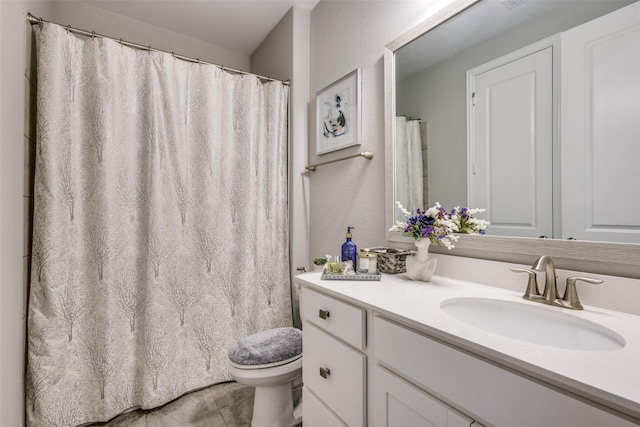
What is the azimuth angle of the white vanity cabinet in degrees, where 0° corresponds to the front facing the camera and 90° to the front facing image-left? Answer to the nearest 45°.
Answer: approximately 45°

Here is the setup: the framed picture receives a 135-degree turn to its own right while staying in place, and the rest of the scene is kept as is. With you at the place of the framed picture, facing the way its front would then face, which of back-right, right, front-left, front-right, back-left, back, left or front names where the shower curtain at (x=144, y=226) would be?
left

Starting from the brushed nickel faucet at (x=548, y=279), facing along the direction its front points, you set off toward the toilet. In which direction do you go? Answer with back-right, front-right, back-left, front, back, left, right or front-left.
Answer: front-right

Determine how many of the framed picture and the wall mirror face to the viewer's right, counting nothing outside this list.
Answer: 0

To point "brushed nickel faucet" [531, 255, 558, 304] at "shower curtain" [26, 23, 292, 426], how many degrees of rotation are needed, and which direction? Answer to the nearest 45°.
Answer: approximately 45° to its right

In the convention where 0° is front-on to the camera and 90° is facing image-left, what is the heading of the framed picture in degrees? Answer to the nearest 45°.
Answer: approximately 45°

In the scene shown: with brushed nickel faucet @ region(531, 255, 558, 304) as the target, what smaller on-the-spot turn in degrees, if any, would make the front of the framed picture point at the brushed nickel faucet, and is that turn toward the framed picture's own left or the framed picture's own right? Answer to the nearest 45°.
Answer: approximately 90° to the framed picture's own left
